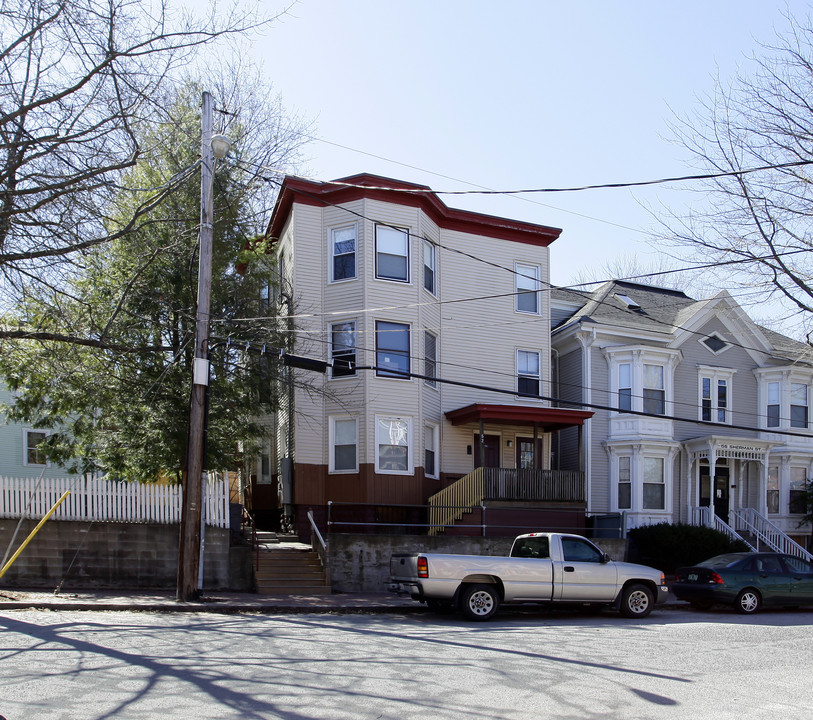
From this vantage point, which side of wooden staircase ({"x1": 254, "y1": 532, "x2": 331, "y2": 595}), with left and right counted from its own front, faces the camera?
front

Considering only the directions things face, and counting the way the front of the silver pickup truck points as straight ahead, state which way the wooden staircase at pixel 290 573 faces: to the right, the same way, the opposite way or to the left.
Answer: to the right

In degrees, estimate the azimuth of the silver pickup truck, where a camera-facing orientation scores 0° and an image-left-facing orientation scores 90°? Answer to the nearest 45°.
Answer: approximately 270°

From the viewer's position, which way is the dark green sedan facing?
facing away from the viewer and to the right of the viewer

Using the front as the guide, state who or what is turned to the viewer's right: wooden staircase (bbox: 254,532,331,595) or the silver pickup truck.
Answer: the silver pickup truck

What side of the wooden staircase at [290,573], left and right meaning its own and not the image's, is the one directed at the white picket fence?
right

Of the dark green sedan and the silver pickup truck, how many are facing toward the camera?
0

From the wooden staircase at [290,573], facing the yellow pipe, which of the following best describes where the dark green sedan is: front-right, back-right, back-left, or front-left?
back-left

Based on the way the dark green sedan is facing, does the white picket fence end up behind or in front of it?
behind

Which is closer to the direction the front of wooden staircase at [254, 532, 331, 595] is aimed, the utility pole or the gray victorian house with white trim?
the utility pole

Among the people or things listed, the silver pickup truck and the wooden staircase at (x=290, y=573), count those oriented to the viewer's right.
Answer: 1
